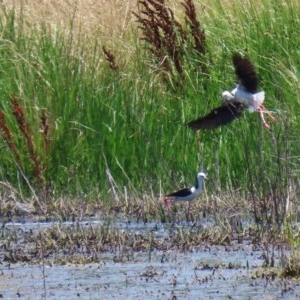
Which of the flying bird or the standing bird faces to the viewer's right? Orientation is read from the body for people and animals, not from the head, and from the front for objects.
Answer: the standing bird

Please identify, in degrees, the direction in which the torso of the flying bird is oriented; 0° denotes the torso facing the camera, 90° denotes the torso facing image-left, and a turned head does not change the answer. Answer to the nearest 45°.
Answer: approximately 90°

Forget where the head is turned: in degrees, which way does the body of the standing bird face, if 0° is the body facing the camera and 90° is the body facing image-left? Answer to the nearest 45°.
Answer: approximately 270°

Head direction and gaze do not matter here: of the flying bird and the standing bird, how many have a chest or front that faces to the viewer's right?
1

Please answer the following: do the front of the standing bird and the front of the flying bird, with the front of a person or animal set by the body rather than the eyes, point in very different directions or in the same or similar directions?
very different directions
